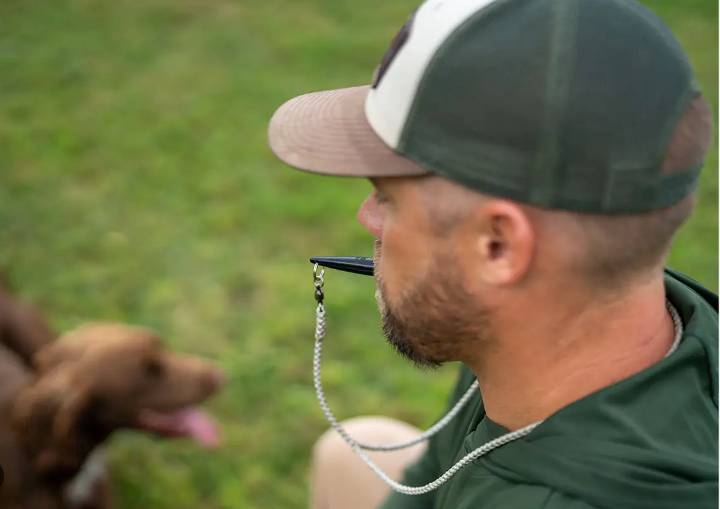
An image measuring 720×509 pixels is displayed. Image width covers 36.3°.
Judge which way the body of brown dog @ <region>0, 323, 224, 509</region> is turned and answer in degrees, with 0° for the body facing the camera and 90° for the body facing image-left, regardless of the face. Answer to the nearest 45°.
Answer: approximately 270°

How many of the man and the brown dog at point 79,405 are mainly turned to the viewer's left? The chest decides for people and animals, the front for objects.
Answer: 1

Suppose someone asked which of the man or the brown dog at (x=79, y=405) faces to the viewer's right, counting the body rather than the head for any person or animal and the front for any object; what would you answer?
the brown dog

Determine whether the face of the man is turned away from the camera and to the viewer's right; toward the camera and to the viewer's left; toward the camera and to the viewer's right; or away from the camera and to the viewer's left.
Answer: away from the camera and to the viewer's left

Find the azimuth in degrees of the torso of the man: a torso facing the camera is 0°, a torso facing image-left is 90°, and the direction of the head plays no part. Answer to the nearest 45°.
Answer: approximately 90°
